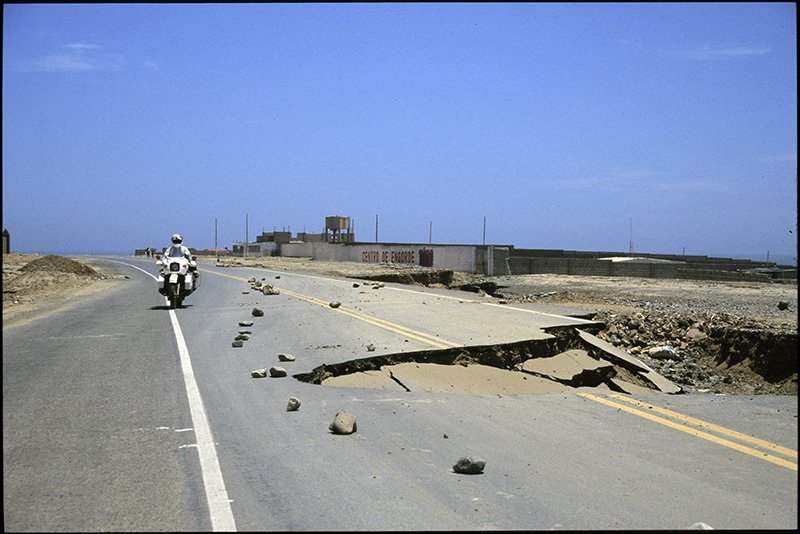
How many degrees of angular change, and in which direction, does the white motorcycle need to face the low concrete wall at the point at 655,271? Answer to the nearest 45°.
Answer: approximately 135° to its left

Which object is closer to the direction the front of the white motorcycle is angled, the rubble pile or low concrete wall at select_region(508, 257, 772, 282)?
the rubble pile

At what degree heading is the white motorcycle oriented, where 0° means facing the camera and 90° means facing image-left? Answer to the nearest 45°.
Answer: approximately 0°

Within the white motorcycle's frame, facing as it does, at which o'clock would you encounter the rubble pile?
The rubble pile is roughly at 10 o'clock from the white motorcycle.
